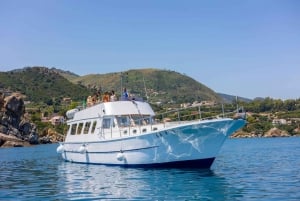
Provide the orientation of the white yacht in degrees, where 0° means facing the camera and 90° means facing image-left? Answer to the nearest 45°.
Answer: approximately 315°
